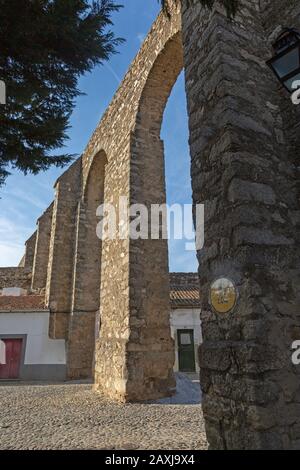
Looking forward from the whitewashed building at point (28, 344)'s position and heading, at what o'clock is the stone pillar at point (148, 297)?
The stone pillar is roughly at 11 o'clock from the whitewashed building.

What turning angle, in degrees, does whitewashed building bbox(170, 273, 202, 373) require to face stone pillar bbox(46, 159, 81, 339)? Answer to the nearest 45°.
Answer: approximately 45° to its right

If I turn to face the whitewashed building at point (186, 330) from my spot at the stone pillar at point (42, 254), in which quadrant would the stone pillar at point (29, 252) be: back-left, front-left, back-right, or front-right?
back-left

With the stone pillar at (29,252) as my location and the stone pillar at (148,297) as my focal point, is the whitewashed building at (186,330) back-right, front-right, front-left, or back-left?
front-left

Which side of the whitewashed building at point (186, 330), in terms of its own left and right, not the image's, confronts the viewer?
front

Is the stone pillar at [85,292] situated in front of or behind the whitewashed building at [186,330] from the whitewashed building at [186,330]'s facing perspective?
in front

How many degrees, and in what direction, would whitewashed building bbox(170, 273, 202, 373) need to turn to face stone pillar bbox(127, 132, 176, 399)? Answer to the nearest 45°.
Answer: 0° — it already faces it

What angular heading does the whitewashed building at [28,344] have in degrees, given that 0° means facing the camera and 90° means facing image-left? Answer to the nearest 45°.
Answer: approximately 0°

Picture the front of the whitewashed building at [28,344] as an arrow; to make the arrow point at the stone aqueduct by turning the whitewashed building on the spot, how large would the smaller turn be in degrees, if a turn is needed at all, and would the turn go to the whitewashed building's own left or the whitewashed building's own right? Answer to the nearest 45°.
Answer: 0° — it already faces it
